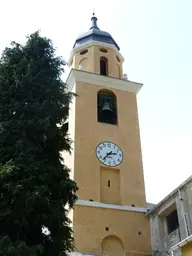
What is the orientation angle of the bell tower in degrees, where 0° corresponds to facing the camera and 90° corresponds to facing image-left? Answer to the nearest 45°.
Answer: approximately 0°
